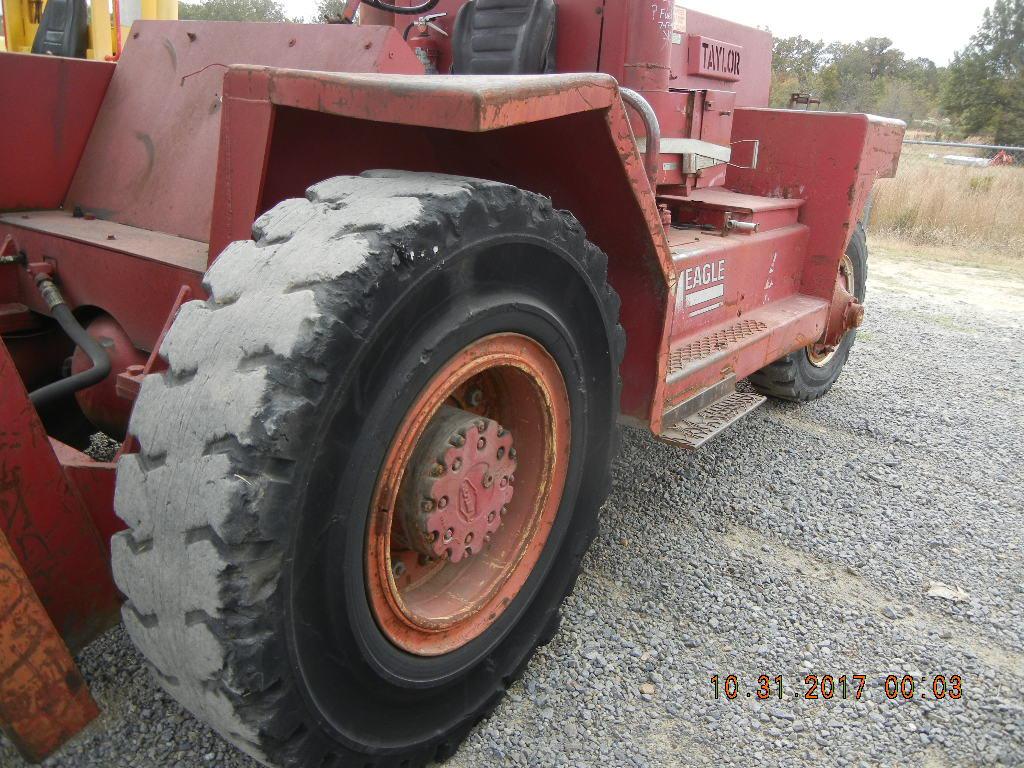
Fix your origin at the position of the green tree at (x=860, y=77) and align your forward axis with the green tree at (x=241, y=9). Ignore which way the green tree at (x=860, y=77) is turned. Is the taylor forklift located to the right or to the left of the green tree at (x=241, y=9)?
left

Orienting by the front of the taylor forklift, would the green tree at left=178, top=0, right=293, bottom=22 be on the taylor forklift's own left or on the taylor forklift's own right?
on the taylor forklift's own right

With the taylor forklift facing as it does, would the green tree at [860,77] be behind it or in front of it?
behind

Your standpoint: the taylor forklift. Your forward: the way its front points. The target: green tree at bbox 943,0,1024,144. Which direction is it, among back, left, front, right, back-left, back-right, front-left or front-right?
back

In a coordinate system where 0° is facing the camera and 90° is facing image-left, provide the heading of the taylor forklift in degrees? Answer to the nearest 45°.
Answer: approximately 45°
